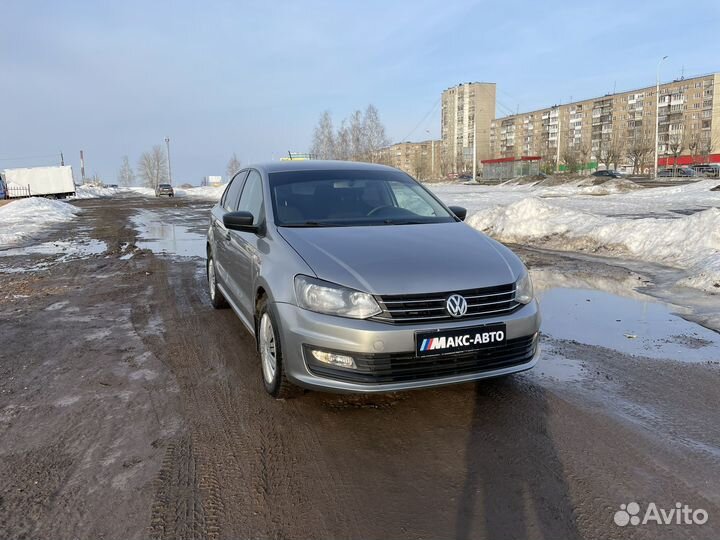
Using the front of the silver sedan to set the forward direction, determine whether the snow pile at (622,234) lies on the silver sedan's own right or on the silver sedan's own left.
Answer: on the silver sedan's own left

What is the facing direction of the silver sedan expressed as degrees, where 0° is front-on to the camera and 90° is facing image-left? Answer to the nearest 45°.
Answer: approximately 315°
